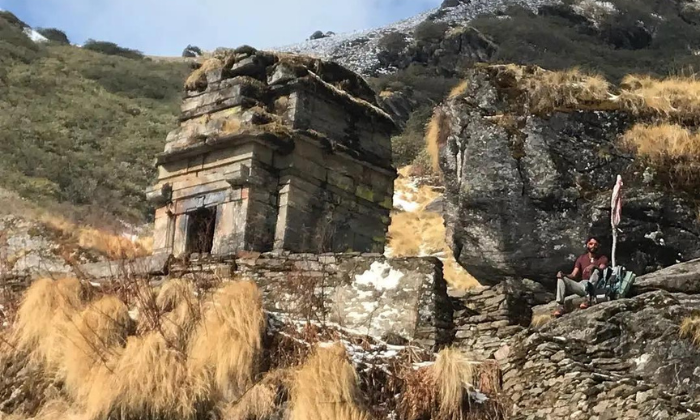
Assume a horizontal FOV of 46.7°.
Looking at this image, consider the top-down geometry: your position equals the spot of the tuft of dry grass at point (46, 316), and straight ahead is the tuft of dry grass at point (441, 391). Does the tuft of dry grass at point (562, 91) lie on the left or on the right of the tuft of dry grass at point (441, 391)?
left

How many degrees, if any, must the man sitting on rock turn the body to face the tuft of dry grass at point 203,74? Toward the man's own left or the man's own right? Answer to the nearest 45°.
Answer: approximately 90° to the man's own right

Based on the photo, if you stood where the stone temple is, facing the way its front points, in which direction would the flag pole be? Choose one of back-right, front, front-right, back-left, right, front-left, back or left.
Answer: left

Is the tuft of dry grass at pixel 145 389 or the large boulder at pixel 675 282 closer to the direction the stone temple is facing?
the tuft of dry grass

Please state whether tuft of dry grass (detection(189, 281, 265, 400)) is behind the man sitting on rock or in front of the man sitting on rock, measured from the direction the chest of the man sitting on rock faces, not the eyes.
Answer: in front

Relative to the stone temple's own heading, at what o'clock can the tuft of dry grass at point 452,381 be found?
The tuft of dry grass is roughly at 10 o'clock from the stone temple.

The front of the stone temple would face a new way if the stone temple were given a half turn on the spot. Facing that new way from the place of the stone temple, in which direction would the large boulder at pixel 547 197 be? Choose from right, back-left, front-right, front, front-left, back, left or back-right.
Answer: right

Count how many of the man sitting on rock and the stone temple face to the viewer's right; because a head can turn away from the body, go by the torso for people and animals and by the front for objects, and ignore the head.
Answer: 0

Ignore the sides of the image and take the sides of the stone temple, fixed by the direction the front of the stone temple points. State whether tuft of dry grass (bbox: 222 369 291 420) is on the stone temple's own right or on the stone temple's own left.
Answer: on the stone temple's own left

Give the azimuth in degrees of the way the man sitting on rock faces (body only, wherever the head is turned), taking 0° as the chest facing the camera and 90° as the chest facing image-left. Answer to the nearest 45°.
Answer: approximately 45°

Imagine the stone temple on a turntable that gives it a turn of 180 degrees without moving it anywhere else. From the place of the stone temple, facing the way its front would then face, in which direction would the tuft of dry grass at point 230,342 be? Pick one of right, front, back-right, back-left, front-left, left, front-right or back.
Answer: back-right

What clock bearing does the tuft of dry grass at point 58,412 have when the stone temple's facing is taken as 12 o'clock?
The tuft of dry grass is roughly at 11 o'clock from the stone temple.
